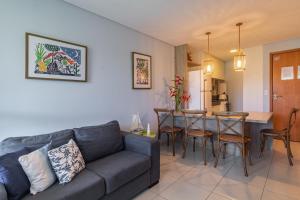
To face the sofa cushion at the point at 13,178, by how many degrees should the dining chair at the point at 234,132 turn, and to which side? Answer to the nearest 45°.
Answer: approximately 180°

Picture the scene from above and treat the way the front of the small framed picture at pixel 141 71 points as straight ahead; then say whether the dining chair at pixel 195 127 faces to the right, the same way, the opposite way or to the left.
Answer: to the left

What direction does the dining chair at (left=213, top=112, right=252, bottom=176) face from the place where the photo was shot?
facing away from the viewer and to the right of the viewer

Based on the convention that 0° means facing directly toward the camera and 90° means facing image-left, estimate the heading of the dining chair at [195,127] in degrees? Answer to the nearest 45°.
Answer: approximately 225°

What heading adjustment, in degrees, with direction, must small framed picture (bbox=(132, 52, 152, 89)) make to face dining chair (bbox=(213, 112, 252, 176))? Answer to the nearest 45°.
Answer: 0° — it already faces it

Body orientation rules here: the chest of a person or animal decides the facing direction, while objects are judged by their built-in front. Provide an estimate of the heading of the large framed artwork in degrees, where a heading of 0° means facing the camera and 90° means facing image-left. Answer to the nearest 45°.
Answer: approximately 315°

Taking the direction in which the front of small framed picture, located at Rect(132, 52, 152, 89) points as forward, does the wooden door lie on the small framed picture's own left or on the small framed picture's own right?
on the small framed picture's own left
